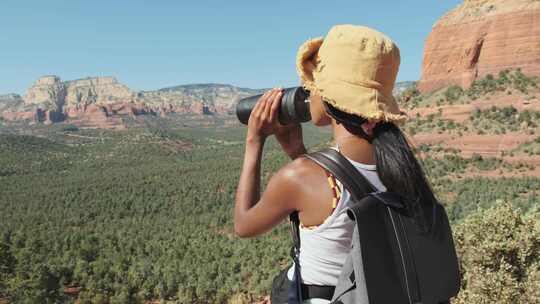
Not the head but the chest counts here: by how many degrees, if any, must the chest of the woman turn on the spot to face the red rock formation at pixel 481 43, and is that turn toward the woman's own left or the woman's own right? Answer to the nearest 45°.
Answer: approximately 45° to the woman's own right

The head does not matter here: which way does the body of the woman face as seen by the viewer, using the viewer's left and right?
facing away from the viewer and to the left of the viewer

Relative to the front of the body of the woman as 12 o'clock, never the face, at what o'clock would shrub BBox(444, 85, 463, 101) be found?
The shrub is roughly at 2 o'clock from the woman.

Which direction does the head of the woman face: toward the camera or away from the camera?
away from the camera

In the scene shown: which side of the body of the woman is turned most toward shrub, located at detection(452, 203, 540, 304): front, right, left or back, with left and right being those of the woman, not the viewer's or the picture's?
right
